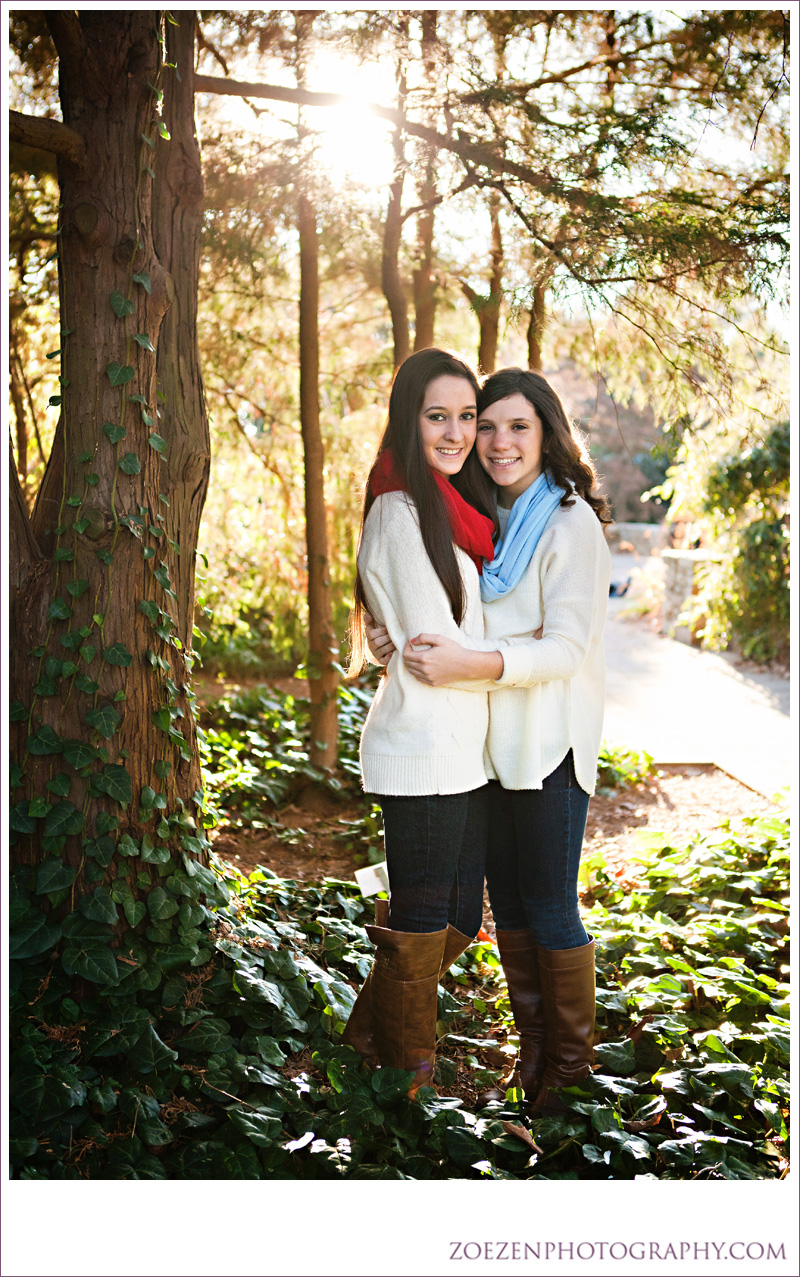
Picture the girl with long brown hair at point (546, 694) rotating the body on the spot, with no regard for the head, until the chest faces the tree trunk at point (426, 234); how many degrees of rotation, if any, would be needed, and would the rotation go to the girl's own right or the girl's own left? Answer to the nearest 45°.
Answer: approximately 135° to the girl's own right

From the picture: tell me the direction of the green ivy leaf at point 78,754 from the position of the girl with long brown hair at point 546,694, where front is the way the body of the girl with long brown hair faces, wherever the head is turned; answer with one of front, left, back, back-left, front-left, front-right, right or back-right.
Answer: front-right

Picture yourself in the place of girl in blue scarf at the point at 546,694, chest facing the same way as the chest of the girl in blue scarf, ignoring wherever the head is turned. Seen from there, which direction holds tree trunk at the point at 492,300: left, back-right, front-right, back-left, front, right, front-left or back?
back-right

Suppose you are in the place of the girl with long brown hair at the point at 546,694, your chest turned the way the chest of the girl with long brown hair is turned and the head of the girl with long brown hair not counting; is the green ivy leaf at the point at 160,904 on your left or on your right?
on your right

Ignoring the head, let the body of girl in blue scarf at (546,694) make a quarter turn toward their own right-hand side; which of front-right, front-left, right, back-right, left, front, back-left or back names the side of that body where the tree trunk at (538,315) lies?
front-right

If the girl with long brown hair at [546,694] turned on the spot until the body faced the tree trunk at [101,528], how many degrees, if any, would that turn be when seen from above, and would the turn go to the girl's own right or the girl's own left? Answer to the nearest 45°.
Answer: approximately 45° to the girl's own right

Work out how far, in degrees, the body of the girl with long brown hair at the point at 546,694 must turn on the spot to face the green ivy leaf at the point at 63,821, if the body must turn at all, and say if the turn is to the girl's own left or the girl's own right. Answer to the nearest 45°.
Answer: approximately 45° to the girl's own right

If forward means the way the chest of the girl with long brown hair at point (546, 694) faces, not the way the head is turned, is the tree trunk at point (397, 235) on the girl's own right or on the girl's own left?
on the girl's own right
